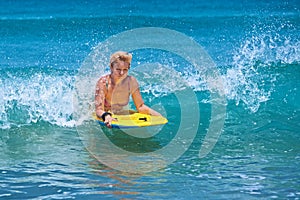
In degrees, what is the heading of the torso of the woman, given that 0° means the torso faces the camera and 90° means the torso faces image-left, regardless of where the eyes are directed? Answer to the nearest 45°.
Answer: approximately 315°
